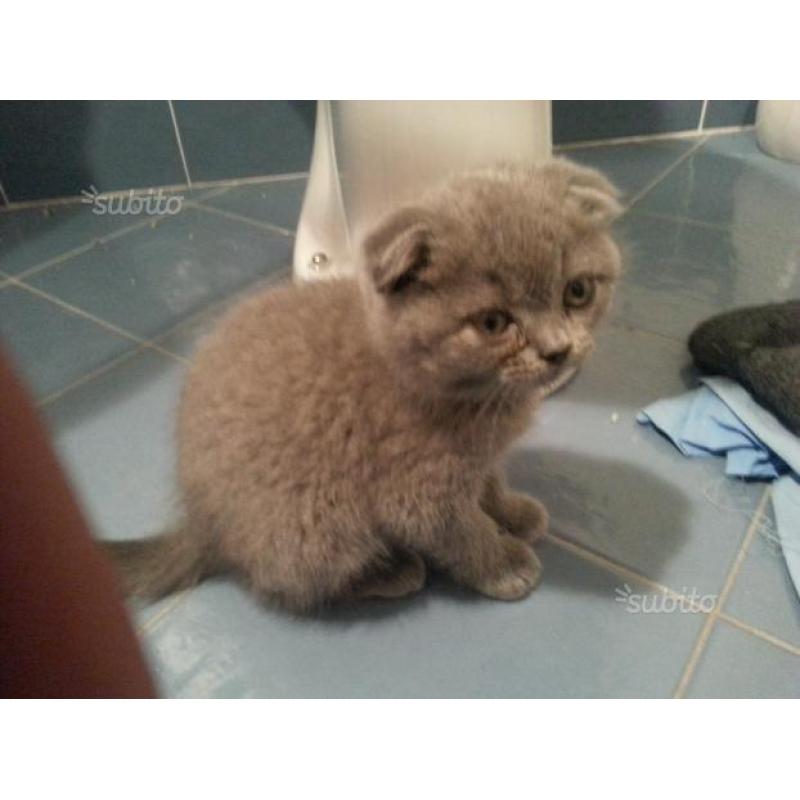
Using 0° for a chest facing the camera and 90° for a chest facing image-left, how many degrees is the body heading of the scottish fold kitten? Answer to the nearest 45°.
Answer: approximately 270°

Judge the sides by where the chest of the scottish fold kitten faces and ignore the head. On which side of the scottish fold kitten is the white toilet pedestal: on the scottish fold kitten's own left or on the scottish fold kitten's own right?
on the scottish fold kitten's own left

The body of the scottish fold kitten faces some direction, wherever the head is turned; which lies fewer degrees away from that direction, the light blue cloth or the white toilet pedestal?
the light blue cloth

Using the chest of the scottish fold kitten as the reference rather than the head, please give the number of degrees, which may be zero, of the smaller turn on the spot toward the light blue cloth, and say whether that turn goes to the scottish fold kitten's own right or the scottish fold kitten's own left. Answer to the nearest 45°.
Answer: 0° — it already faces it
